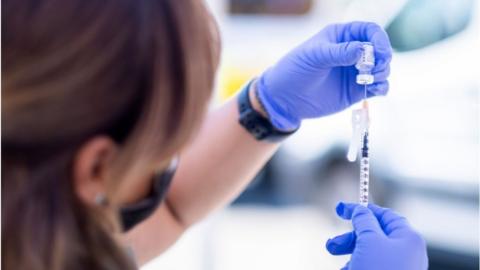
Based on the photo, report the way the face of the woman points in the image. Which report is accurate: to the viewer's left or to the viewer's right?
to the viewer's right

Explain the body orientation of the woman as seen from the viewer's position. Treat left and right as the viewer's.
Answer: facing away from the viewer and to the right of the viewer

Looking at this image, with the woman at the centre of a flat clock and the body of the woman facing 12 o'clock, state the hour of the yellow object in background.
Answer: The yellow object in background is roughly at 11 o'clock from the woman.
